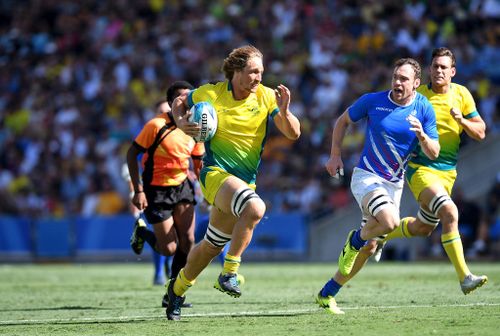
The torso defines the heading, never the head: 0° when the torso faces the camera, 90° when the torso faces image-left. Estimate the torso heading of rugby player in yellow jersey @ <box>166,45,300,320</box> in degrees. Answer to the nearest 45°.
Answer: approximately 315°

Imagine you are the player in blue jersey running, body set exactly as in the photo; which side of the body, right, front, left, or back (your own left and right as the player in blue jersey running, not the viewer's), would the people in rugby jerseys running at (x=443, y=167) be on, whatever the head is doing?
left

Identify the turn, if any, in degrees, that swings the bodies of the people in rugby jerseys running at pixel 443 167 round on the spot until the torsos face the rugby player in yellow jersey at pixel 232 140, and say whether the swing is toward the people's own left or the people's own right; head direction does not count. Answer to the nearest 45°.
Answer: approximately 90° to the people's own right

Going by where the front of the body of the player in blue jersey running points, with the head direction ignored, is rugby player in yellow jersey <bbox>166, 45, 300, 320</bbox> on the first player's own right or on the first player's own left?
on the first player's own right
